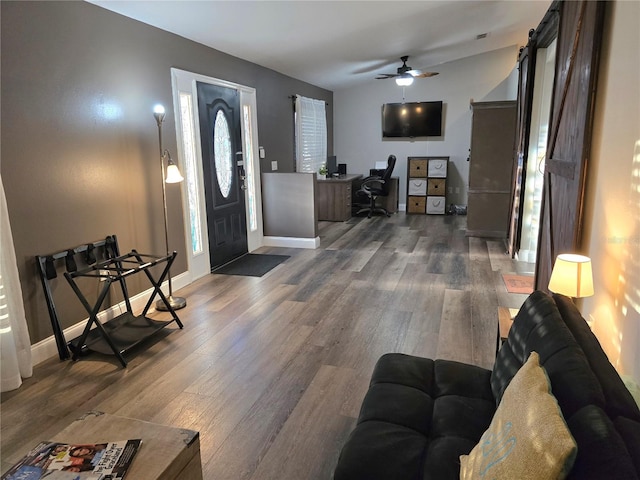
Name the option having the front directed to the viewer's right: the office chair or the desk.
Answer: the desk

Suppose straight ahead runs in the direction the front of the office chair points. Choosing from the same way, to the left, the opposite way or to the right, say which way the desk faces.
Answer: the opposite way

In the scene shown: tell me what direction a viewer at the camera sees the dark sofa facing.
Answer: facing to the left of the viewer

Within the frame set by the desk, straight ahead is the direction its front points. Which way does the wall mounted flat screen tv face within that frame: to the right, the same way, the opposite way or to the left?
to the right

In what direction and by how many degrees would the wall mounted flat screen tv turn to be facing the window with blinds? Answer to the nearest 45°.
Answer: approximately 45° to its right

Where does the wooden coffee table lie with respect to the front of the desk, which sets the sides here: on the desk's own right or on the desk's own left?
on the desk's own right

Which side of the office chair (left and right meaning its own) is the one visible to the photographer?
left

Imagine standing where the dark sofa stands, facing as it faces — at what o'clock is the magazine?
The magazine is roughly at 11 o'clock from the dark sofa.

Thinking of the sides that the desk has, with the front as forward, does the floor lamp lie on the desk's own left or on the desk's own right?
on the desk's own right
